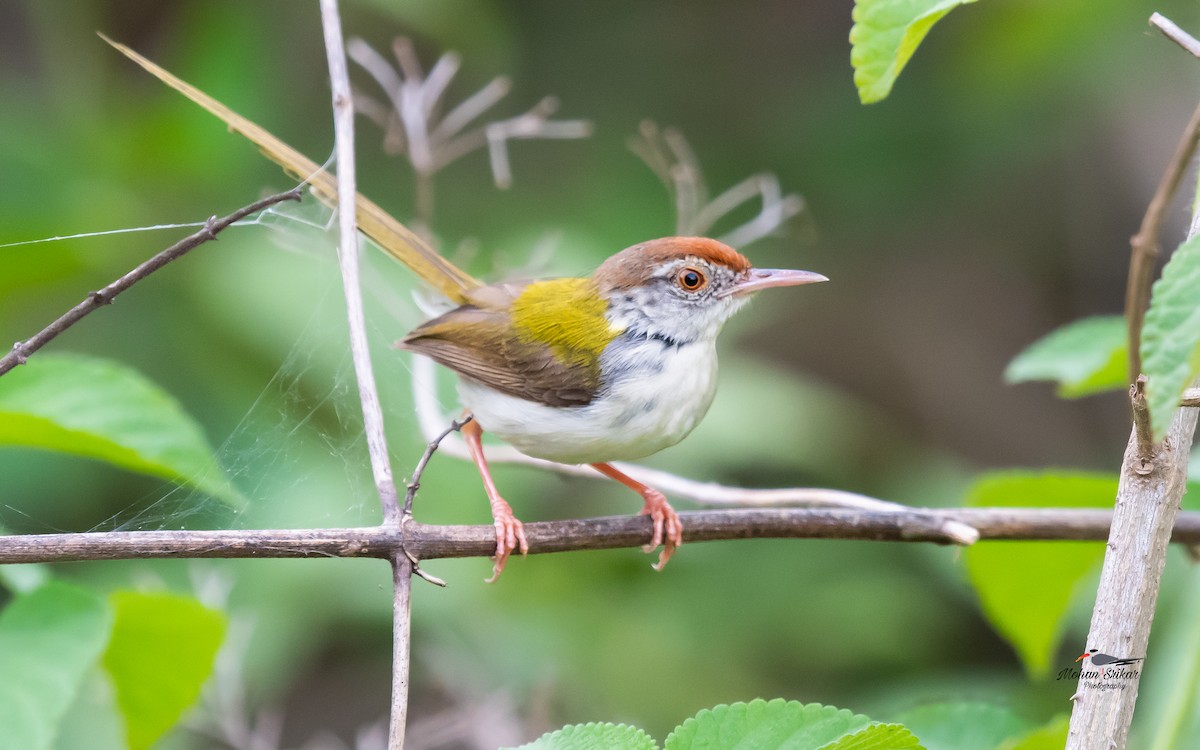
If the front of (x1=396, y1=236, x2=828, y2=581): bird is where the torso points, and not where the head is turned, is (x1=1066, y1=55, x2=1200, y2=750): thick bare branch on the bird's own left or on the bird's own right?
on the bird's own right

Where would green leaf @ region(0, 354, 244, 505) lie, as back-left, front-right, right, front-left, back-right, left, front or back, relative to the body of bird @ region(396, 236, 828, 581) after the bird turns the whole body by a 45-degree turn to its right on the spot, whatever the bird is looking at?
right

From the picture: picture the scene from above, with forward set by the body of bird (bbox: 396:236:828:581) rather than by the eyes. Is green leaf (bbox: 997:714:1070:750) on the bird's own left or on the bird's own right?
on the bird's own right

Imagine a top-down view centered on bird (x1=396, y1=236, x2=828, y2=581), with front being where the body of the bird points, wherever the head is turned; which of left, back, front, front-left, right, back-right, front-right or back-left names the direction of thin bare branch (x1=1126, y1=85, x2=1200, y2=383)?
front-right

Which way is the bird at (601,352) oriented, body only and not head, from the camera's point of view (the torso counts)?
to the viewer's right

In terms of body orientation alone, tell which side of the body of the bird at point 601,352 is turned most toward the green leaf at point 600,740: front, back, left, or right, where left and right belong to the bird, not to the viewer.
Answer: right

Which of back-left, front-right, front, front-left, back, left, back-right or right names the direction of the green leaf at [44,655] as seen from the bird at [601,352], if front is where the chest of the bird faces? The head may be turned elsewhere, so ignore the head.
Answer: back-right

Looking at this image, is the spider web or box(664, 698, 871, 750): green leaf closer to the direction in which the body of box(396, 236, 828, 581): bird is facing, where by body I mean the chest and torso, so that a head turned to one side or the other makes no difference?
the green leaf
